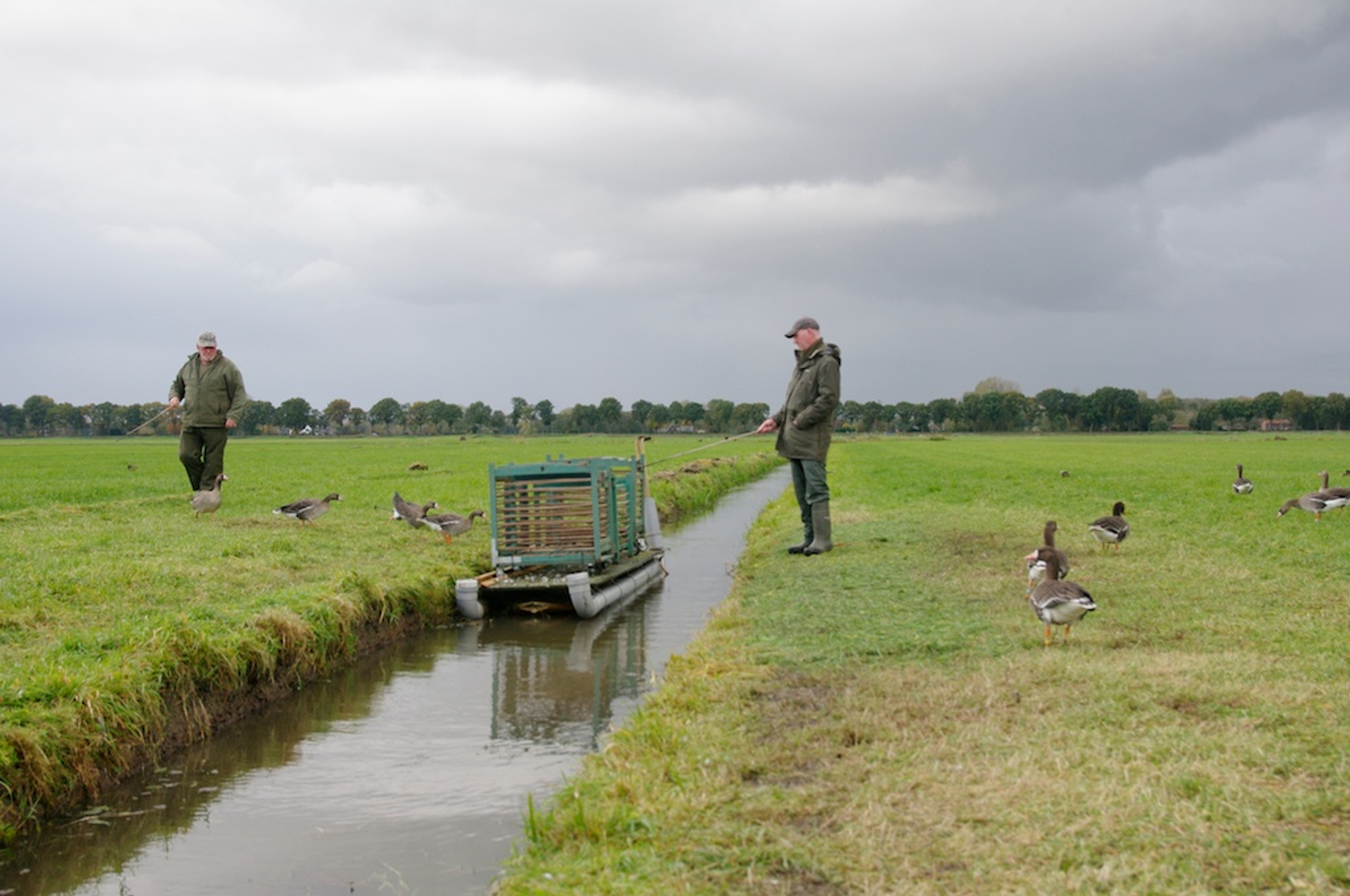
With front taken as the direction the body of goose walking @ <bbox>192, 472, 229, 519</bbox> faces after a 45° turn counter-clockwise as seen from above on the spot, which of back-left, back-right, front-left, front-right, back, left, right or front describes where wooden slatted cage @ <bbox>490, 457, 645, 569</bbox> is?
right

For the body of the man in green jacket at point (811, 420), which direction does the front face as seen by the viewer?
to the viewer's left

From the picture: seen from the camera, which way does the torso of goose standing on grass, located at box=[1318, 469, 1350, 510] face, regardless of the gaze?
to the viewer's left

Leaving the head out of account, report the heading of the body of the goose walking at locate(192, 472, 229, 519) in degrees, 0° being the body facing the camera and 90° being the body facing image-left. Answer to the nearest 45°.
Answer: approximately 270°

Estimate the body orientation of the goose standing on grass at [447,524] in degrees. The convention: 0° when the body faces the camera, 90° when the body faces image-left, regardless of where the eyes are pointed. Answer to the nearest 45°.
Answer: approximately 270°

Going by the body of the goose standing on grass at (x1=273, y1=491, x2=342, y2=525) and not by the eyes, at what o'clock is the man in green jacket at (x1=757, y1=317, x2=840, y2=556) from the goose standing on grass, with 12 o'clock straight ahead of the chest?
The man in green jacket is roughly at 1 o'clock from the goose standing on grass.

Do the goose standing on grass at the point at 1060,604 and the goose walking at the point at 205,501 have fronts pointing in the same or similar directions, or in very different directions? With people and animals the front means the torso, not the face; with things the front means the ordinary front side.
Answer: very different directions

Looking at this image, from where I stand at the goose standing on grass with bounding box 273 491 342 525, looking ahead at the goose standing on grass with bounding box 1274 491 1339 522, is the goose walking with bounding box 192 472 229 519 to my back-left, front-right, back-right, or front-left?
back-left
